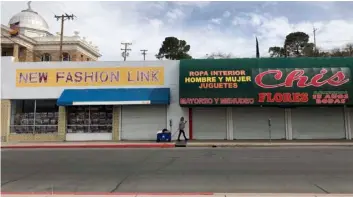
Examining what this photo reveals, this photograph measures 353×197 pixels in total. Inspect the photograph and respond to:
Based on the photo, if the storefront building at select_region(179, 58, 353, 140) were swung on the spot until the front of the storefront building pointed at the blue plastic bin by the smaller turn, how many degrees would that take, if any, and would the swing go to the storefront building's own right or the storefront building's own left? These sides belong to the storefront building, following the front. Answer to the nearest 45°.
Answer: approximately 90° to the storefront building's own right

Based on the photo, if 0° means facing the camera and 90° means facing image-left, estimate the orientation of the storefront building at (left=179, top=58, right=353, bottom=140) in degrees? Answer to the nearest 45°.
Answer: approximately 0°

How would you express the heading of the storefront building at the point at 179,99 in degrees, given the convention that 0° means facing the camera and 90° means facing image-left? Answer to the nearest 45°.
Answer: approximately 0°
